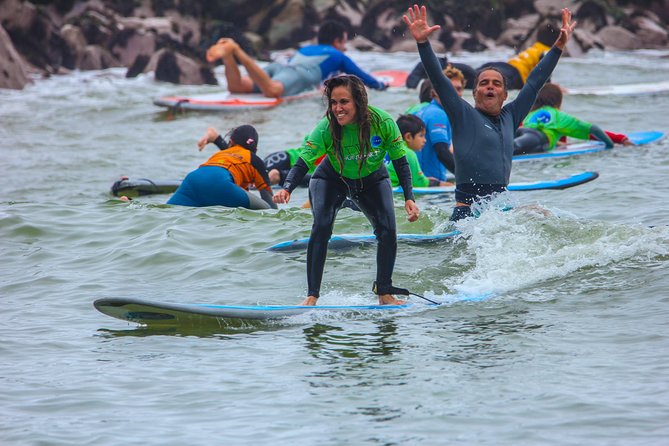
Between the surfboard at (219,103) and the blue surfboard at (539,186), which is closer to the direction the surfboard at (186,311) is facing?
the surfboard

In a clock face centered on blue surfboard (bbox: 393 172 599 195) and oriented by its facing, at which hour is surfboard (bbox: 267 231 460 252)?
The surfboard is roughly at 4 o'clock from the blue surfboard.

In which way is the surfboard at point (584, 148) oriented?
to the viewer's right

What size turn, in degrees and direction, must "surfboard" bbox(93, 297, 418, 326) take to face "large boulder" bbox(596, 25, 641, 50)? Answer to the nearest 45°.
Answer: approximately 135° to its right

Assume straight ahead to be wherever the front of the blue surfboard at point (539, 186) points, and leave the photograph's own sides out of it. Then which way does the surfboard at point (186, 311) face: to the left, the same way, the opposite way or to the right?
the opposite way

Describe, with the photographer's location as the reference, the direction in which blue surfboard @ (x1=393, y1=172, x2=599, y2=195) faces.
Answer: facing to the right of the viewer

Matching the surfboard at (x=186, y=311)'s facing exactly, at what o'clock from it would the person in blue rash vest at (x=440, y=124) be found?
The person in blue rash vest is roughly at 4 o'clock from the surfboard.

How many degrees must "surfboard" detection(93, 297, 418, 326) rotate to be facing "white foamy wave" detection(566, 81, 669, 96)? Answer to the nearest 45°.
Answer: approximately 135° to its right

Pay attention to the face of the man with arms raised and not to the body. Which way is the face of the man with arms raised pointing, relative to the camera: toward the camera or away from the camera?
toward the camera

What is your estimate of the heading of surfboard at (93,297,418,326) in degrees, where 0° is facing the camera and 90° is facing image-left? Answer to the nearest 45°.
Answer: approximately 90°

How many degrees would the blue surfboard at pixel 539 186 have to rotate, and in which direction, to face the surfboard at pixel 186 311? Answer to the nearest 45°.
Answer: approximately 135° to its right

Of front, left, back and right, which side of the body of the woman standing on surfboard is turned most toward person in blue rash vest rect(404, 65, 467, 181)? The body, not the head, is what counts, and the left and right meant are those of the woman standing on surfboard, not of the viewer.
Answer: back

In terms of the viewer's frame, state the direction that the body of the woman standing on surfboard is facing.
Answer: toward the camera

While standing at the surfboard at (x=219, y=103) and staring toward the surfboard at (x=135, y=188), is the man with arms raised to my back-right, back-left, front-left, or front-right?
front-left

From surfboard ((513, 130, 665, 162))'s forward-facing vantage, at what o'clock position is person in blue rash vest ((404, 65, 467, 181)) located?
The person in blue rash vest is roughly at 6 o'clock from the surfboard.

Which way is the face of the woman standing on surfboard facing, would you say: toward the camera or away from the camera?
toward the camera
